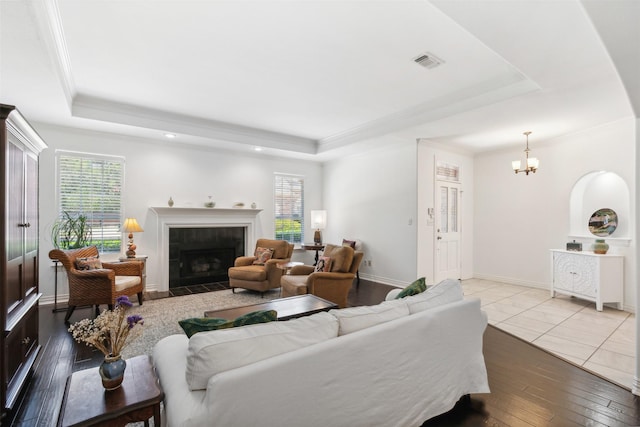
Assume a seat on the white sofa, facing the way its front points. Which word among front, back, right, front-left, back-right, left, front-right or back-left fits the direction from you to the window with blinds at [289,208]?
front-right

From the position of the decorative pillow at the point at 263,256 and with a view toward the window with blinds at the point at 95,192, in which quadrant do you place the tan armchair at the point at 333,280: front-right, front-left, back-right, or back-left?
back-left

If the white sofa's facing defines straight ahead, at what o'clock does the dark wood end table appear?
The dark wood end table is roughly at 10 o'clock from the white sofa.

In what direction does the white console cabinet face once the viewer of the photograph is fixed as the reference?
facing the viewer and to the left of the viewer

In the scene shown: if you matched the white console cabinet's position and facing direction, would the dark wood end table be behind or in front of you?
in front

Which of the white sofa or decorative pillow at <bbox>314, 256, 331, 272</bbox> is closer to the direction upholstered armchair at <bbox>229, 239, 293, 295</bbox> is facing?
the white sofa

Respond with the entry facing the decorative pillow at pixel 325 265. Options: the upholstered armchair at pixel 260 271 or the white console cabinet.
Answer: the white console cabinet

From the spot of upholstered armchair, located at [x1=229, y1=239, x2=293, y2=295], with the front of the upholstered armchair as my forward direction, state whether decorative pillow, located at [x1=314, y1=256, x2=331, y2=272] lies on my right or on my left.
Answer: on my left

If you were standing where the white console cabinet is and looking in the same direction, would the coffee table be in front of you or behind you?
in front

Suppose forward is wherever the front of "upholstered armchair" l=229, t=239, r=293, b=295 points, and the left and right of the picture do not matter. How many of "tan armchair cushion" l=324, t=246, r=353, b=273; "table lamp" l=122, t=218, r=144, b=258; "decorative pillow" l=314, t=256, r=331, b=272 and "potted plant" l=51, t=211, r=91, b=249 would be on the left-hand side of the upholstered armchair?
2

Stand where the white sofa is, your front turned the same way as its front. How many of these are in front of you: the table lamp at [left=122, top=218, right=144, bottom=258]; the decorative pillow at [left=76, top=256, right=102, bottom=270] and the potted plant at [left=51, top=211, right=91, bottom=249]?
3

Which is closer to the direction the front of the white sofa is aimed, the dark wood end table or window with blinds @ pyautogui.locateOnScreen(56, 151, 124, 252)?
the window with blinds

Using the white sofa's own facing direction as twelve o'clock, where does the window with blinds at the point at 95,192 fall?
The window with blinds is roughly at 12 o'clock from the white sofa.

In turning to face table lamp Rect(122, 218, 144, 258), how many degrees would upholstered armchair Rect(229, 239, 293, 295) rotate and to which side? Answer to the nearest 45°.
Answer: approximately 45° to its right
